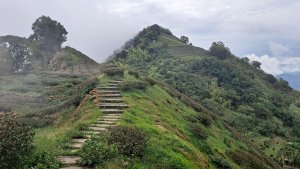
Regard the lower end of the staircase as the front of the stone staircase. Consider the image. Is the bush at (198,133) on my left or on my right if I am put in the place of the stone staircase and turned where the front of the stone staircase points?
on my left

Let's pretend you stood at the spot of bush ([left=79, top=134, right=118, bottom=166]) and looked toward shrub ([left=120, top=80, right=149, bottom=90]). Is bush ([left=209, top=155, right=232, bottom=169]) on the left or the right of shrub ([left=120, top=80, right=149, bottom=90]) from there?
right

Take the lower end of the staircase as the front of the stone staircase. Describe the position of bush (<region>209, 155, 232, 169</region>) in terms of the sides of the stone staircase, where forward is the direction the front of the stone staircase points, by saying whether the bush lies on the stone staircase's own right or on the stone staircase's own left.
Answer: on the stone staircase's own left

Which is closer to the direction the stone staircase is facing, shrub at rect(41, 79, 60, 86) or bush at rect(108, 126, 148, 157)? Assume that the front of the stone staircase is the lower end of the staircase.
the bush

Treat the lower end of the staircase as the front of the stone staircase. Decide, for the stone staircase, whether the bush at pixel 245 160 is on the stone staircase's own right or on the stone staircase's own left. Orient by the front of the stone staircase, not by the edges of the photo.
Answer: on the stone staircase's own left

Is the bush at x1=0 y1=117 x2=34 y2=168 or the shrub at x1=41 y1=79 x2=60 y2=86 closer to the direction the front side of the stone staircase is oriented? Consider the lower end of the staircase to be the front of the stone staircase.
the bush

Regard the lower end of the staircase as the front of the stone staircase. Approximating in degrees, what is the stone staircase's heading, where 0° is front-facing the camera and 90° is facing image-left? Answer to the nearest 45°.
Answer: approximately 0°

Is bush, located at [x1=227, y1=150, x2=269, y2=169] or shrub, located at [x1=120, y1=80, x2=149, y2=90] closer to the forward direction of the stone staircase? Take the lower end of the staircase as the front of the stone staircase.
the bush
